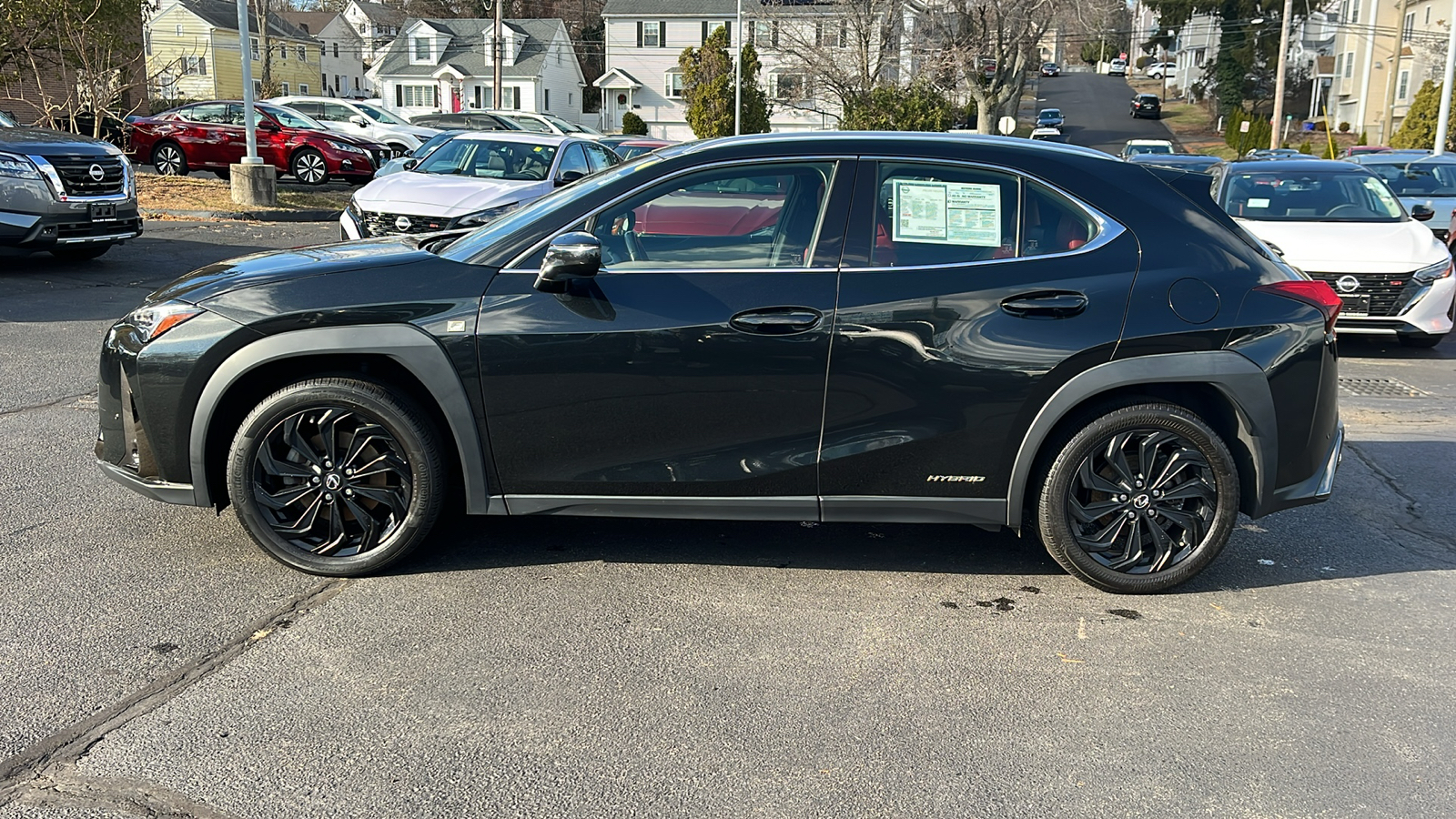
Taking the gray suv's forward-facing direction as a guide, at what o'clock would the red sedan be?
The red sedan is roughly at 8 o'clock from the gray suv.

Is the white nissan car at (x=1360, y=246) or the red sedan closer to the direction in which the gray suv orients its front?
the white nissan car

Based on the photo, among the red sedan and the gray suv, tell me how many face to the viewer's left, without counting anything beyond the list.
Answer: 0

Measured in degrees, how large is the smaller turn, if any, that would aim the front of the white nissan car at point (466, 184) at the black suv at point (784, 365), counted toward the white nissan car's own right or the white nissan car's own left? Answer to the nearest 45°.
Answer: approximately 45° to the white nissan car's own left

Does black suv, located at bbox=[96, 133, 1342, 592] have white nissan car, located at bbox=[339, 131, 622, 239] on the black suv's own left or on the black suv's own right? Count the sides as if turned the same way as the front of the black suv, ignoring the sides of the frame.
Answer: on the black suv's own right

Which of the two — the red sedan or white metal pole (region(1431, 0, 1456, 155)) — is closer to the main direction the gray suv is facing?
the white metal pole

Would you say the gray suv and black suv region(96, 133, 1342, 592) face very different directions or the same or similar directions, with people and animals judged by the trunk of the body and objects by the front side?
very different directions

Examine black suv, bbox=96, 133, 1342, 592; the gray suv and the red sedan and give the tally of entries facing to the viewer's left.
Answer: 1

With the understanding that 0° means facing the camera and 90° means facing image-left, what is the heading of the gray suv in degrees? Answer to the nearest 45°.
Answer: approximately 315°

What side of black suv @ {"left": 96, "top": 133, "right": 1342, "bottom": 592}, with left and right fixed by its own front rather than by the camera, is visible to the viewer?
left

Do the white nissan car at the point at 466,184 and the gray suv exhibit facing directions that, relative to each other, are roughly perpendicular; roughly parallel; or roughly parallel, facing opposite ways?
roughly perpendicular

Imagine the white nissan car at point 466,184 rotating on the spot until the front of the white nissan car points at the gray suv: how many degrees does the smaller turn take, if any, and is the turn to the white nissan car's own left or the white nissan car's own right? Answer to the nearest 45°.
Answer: approximately 45° to the white nissan car's own right

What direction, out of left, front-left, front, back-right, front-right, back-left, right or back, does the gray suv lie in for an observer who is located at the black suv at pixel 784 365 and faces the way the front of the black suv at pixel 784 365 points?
front-right

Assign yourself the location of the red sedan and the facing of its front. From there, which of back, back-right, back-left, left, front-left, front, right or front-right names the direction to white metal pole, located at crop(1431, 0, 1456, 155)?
front-left

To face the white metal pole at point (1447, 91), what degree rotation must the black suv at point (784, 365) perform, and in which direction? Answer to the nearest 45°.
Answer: approximately 135° to its right
